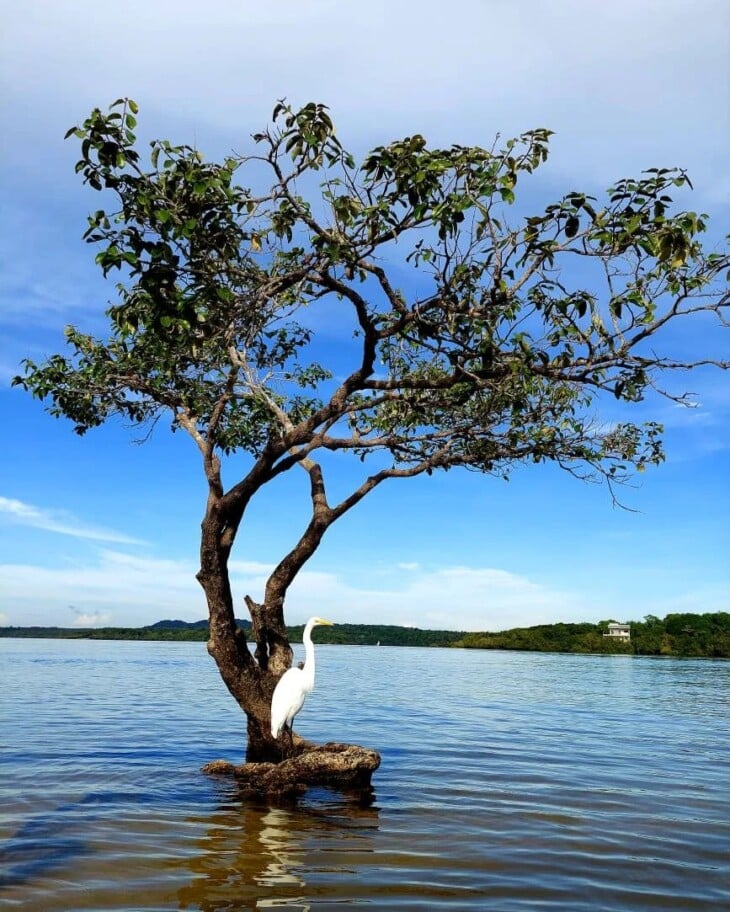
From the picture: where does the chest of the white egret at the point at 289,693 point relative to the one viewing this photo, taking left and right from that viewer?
facing to the right of the viewer
